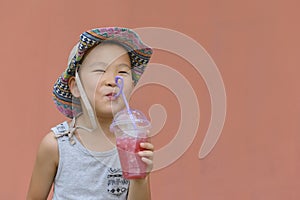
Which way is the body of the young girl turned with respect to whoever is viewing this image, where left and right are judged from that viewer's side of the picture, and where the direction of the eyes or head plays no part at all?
facing the viewer and to the right of the viewer
